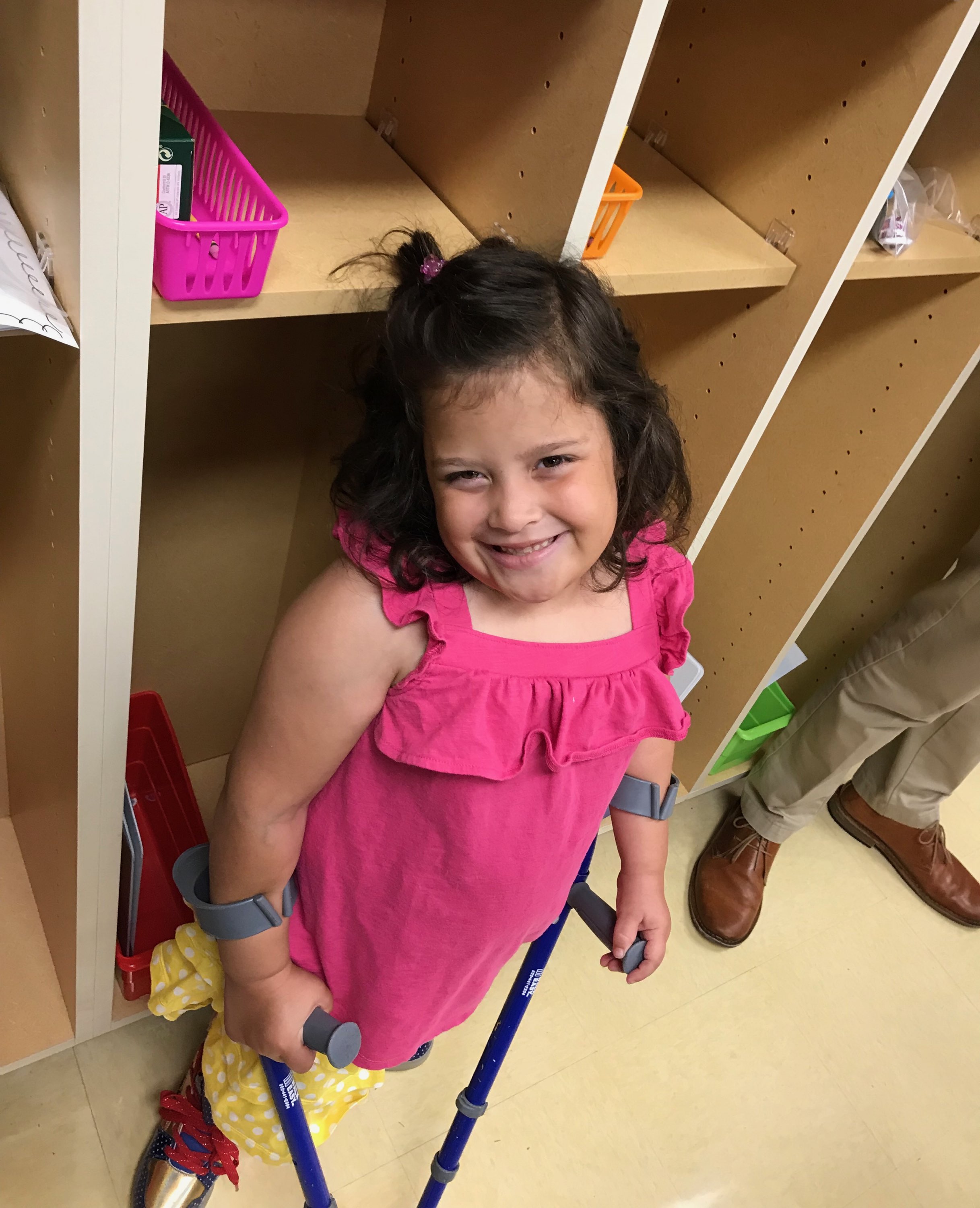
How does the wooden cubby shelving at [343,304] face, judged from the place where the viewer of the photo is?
facing the viewer and to the right of the viewer

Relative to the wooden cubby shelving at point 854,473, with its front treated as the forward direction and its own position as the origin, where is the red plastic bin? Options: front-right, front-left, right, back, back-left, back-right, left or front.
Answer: right

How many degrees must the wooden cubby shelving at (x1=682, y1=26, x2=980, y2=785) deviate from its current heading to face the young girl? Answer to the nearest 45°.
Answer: approximately 45° to its right

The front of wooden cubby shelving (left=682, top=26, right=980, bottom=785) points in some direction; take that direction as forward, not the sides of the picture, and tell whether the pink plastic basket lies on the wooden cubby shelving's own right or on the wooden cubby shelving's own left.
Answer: on the wooden cubby shelving's own right
